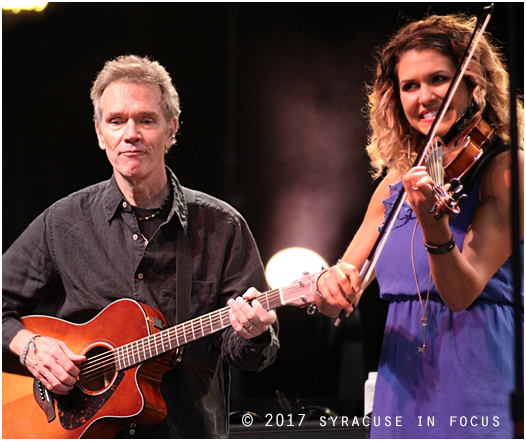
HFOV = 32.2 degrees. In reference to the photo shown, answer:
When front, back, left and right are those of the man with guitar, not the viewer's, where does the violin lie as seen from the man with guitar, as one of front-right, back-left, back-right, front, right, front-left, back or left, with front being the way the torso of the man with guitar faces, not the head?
front-left

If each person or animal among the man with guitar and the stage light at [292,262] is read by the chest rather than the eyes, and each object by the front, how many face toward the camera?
2

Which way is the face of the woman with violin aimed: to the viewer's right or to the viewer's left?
to the viewer's left

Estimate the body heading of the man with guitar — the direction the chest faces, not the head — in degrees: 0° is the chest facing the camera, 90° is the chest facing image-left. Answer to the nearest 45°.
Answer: approximately 0°

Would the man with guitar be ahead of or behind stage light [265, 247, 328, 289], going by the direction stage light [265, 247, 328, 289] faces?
ahead

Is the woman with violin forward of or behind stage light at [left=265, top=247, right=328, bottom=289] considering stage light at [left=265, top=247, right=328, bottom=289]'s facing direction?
forward

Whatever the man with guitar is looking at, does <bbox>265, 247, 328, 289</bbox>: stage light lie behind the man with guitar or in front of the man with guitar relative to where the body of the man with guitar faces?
behind

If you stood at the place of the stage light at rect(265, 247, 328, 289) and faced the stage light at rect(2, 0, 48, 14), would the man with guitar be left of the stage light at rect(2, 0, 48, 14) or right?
left
